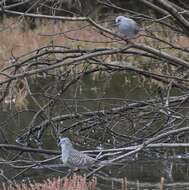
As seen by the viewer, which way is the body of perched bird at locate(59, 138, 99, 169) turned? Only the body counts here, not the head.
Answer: to the viewer's left
